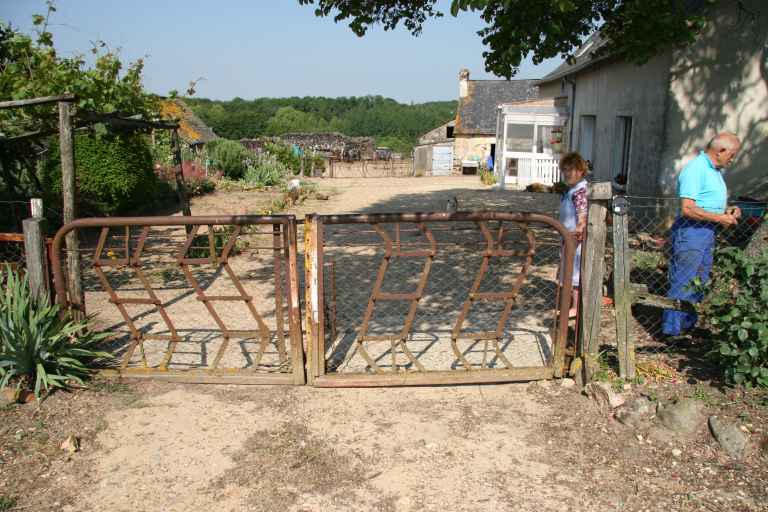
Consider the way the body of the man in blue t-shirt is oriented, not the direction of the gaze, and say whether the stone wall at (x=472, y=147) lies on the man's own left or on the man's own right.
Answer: on the man's own left

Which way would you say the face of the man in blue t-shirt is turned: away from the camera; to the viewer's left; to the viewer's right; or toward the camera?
to the viewer's right

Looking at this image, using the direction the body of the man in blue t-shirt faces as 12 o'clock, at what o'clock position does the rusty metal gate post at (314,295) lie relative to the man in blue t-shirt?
The rusty metal gate post is roughly at 5 o'clock from the man in blue t-shirt.

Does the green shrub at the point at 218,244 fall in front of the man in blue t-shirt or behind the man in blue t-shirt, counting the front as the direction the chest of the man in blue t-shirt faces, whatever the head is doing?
behind

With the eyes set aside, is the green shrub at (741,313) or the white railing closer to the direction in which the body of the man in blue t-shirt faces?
the green shrub

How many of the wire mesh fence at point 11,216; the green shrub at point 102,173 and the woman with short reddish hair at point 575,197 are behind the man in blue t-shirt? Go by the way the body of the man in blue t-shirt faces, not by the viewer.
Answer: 3

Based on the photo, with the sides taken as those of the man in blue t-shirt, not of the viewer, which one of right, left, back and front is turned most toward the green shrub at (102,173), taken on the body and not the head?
back

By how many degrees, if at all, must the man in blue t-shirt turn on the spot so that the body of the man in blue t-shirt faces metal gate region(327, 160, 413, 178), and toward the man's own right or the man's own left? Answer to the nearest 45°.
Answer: approximately 135° to the man's own left

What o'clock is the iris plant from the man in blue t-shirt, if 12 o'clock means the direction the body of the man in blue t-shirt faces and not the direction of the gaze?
The iris plant is roughly at 5 o'clock from the man in blue t-shirt.

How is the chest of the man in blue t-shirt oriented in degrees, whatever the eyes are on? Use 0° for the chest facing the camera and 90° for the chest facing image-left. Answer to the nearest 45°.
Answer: approximately 270°

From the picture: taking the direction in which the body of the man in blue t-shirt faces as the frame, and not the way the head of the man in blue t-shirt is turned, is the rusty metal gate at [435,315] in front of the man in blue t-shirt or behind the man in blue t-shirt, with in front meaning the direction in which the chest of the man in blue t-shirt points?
behind

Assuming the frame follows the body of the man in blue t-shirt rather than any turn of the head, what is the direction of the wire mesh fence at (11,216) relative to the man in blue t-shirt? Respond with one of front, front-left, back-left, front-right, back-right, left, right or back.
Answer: back
